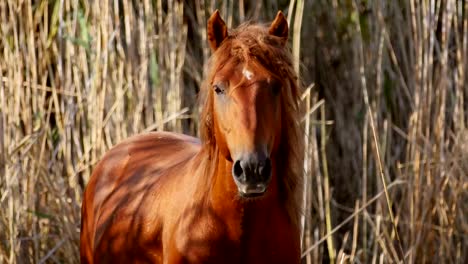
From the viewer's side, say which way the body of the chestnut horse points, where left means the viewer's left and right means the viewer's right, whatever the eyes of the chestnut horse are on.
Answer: facing the viewer and to the right of the viewer
